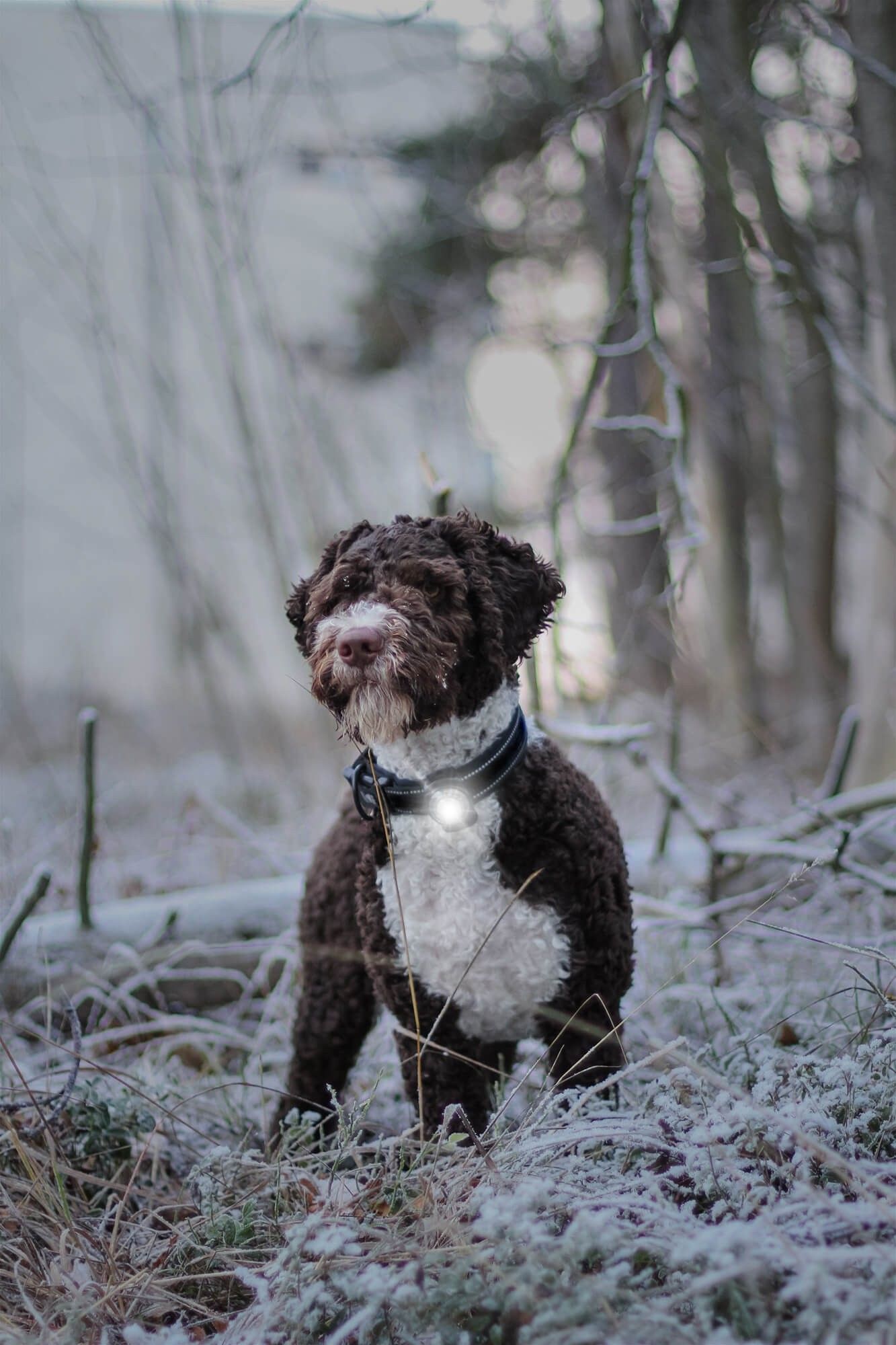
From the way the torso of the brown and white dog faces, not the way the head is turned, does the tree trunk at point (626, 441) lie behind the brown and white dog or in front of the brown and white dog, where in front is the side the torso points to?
behind

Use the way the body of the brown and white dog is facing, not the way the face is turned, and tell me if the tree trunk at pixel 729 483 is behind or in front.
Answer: behind

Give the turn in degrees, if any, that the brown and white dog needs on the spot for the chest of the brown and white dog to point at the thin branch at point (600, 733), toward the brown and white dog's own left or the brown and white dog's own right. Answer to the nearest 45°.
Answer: approximately 180°

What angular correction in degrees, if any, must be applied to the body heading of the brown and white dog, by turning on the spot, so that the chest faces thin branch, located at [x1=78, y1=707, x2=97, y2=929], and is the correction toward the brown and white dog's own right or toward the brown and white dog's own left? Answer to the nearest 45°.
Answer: approximately 135° to the brown and white dog's own right

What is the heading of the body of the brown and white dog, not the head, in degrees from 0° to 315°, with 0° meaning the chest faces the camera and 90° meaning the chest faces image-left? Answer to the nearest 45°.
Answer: approximately 0°

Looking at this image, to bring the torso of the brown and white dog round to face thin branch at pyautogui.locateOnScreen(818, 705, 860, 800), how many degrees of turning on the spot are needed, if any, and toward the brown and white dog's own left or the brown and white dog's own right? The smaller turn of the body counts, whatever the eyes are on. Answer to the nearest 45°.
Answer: approximately 135° to the brown and white dog's own left

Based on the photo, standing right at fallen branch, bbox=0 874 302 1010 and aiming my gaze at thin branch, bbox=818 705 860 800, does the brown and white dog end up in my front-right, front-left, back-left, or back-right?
front-right

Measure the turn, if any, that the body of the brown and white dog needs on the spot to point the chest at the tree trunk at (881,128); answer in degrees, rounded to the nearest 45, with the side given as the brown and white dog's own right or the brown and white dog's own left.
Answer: approximately 135° to the brown and white dog's own left
